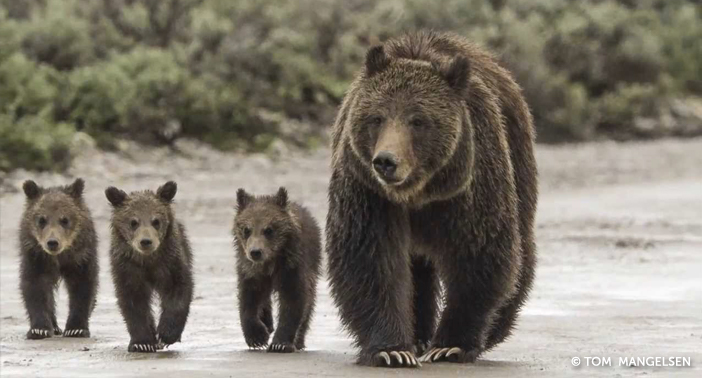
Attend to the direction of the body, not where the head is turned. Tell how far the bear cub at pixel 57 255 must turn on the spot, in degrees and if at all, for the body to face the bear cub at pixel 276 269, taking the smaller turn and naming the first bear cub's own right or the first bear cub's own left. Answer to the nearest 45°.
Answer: approximately 45° to the first bear cub's own left

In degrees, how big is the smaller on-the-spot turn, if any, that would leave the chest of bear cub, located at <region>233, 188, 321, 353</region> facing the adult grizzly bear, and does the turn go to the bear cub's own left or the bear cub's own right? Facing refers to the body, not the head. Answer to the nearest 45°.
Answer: approximately 45° to the bear cub's own left

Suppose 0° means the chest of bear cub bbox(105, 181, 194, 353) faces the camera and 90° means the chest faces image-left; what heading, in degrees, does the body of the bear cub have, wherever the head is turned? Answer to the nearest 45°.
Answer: approximately 0°

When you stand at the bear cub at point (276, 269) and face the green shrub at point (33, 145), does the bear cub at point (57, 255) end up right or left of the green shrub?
left

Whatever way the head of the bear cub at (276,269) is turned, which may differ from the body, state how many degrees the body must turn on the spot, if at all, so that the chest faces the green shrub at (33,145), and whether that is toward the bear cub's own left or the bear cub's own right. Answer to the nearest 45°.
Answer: approximately 180°

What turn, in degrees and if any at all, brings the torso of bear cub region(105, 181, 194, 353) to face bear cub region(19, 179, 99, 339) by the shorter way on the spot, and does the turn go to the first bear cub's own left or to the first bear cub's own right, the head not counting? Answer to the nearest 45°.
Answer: approximately 135° to the first bear cub's own right

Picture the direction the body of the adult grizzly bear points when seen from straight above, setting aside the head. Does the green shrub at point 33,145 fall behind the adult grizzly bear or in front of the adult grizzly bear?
behind
